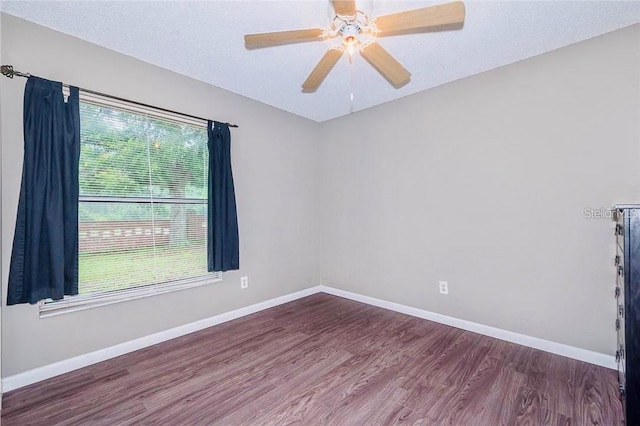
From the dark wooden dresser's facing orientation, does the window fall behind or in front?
in front

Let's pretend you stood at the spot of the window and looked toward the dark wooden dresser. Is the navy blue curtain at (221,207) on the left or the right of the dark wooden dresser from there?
left

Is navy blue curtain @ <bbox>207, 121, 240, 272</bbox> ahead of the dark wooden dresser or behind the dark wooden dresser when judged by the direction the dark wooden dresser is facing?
ahead

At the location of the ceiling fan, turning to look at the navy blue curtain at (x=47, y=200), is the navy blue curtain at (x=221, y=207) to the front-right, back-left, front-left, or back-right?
front-right

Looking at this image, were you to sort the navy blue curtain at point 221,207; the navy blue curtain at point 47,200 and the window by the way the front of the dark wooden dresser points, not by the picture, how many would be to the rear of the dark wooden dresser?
0

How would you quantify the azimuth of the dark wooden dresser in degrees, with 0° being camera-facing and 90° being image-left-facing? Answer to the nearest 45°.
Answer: approximately 90°
